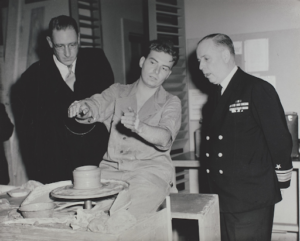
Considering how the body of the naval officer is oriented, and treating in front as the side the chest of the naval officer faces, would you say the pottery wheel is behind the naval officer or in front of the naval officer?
in front

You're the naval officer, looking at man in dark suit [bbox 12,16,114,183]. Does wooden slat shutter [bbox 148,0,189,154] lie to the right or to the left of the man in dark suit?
right

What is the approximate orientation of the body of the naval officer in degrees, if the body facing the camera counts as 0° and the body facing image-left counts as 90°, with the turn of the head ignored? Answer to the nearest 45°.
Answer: approximately 45°

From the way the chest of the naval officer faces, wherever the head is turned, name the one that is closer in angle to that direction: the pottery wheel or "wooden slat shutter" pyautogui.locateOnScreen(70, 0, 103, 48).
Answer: the pottery wheel

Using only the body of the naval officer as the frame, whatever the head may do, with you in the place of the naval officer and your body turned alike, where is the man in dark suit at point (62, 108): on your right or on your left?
on your right

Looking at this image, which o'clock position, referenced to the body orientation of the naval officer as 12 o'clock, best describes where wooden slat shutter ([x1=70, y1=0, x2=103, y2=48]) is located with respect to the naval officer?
The wooden slat shutter is roughly at 3 o'clock from the naval officer.

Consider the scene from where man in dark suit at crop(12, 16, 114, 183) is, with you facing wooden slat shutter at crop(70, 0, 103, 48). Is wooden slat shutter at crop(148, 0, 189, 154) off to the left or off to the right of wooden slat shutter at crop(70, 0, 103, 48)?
right

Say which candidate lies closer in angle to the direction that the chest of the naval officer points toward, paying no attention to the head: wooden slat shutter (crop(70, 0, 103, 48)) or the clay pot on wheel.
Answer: the clay pot on wheel

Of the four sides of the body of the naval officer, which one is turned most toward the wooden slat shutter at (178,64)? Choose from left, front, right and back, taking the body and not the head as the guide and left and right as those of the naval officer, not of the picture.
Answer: right

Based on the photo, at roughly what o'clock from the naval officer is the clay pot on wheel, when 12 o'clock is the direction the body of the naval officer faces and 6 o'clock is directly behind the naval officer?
The clay pot on wheel is roughly at 12 o'clock from the naval officer.

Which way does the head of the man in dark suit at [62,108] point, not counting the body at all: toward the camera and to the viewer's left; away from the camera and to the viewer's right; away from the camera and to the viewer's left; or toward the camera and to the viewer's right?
toward the camera and to the viewer's right

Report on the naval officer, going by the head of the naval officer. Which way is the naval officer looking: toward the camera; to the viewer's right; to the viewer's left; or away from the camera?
to the viewer's left
